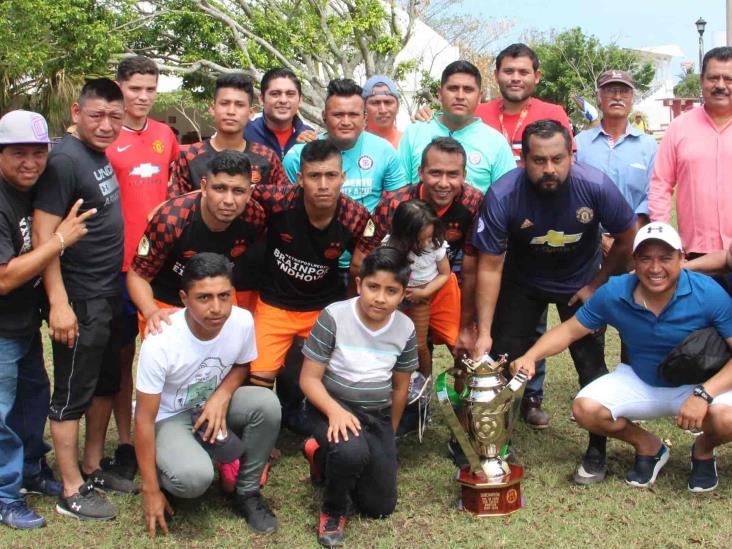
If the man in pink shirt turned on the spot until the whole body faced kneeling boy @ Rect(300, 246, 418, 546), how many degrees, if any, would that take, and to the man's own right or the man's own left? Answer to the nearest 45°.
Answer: approximately 45° to the man's own right

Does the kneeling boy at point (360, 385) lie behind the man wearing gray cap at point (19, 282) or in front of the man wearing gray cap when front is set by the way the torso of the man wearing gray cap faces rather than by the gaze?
in front

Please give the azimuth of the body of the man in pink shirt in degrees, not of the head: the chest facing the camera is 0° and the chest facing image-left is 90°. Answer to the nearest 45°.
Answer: approximately 0°

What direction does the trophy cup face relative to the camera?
toward the camera

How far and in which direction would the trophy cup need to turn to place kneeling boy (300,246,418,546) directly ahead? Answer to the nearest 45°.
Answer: approximately 90° to its right

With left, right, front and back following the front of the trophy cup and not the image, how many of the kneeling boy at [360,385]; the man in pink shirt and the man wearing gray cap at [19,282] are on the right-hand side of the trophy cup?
2

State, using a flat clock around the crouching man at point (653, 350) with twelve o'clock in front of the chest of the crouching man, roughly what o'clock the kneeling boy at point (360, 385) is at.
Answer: The kneeling boy is roughly at 2 o'clock from the crouching man.

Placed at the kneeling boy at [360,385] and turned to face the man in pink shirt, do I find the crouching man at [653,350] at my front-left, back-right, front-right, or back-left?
front-right

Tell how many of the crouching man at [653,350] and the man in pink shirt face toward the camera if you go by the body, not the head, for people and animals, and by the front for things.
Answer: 2

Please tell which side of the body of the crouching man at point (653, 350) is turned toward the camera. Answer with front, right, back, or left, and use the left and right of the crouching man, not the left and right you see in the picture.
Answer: front
